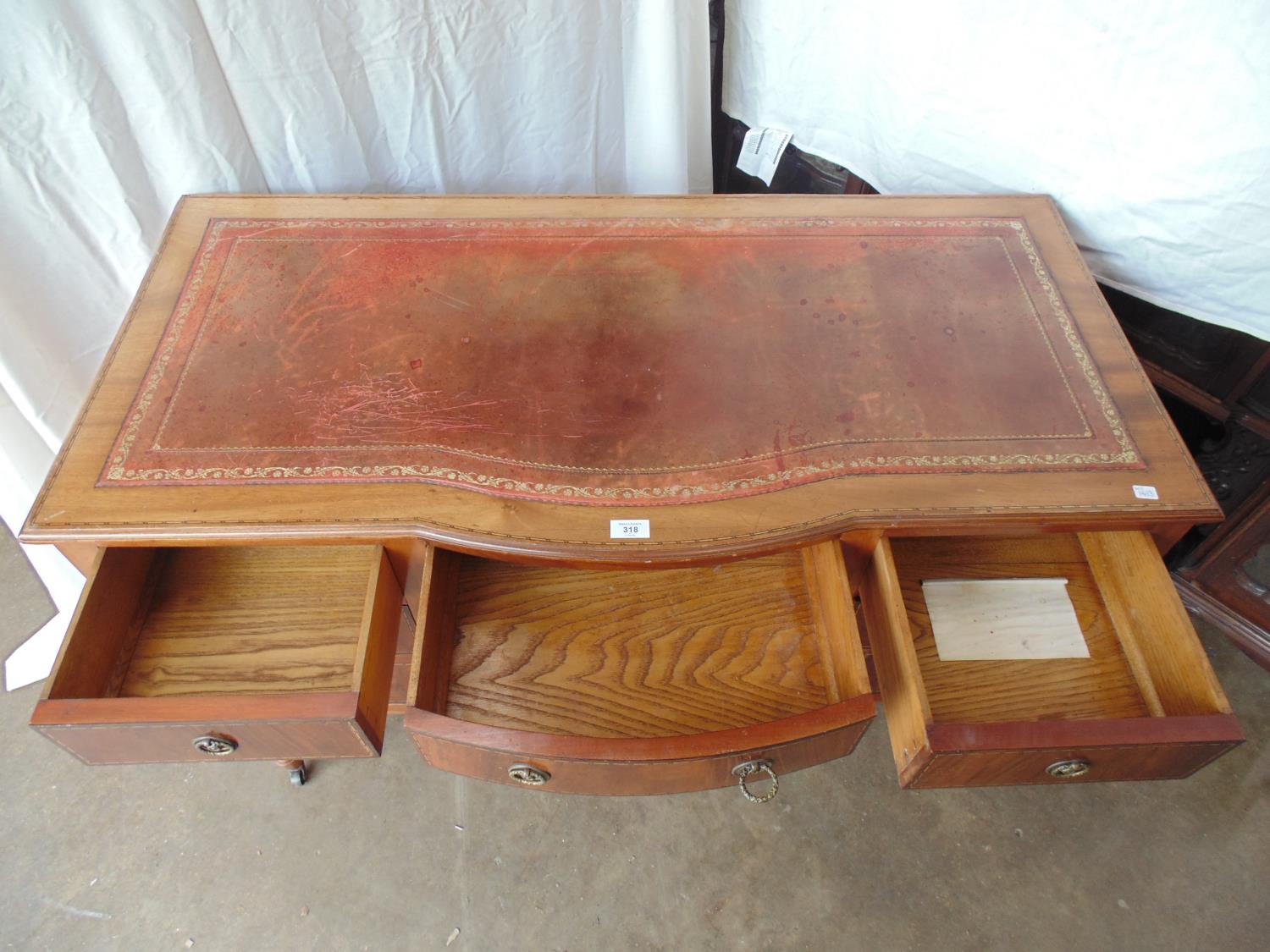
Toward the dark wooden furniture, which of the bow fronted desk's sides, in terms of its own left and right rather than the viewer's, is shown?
left

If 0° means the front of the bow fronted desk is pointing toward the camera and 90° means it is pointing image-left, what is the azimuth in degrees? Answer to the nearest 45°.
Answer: approximately 0°
